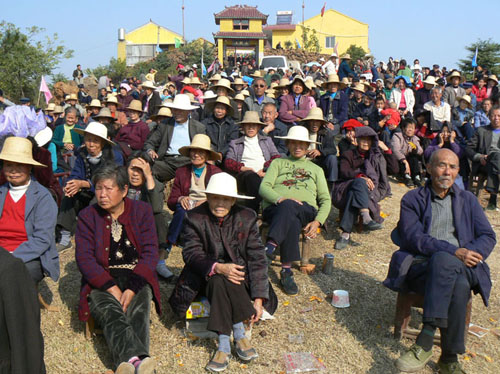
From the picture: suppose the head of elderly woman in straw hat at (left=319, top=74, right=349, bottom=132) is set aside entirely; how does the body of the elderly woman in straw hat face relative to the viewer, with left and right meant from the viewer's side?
facing the viewer

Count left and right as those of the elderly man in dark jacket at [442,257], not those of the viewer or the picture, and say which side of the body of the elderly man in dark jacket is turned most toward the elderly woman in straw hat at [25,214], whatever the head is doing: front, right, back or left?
right

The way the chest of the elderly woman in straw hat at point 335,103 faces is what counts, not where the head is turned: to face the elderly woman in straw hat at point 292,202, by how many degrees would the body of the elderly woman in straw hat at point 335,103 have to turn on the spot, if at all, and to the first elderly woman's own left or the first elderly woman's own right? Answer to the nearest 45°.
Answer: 0° — they already face them

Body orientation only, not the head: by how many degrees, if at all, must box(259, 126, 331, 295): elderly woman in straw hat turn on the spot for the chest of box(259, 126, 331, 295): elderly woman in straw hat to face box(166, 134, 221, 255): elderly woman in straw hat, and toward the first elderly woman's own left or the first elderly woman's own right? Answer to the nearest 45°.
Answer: approximately 90° to the first elderly woman's own right

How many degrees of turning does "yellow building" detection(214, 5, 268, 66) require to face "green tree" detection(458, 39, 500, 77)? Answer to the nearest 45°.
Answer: approximately 45° to its left

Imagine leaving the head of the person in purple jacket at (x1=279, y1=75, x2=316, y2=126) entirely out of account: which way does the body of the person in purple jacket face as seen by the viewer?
toward the camera

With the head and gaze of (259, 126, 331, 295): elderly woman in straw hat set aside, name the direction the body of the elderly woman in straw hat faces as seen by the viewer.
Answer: toward the camera

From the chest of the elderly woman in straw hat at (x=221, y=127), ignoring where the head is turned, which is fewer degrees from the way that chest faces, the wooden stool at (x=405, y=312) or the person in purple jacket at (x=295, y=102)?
the wooden stool

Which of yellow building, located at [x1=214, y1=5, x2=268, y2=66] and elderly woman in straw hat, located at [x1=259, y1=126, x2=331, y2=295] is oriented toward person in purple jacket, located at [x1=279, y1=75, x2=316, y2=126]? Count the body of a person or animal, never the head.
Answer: the yellow building

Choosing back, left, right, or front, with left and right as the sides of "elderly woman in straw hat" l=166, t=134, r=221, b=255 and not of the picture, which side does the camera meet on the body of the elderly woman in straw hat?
front

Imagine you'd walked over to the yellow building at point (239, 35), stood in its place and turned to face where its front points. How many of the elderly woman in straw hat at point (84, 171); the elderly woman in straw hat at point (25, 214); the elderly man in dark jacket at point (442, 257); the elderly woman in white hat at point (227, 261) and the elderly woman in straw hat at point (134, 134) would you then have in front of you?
5

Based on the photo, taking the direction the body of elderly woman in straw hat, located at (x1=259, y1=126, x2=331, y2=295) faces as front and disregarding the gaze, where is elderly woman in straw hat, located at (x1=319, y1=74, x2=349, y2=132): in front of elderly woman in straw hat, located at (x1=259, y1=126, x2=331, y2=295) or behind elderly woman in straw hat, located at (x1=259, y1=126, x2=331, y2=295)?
behind

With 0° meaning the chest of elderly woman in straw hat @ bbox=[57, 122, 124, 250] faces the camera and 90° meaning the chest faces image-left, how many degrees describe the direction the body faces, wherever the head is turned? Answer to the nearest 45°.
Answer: approximately 45°
